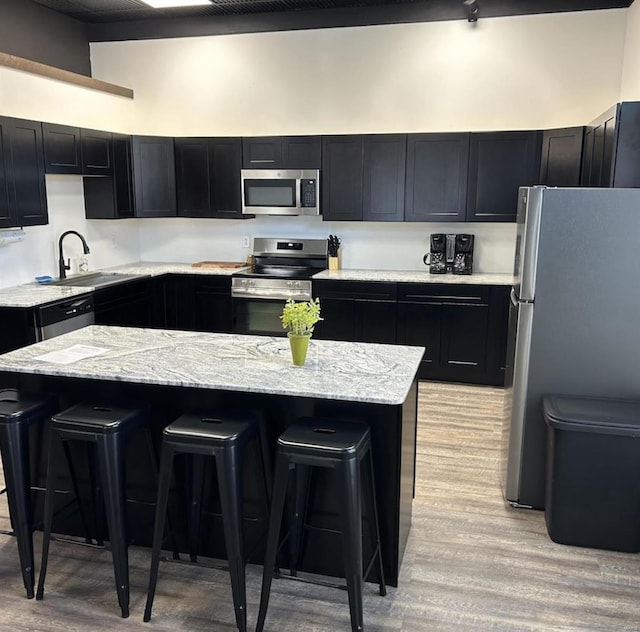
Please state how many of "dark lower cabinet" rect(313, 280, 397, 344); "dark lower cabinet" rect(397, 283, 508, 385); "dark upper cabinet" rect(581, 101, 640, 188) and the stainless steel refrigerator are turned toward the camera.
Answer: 2

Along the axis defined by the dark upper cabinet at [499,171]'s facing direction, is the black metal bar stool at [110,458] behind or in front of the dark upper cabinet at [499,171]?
in front

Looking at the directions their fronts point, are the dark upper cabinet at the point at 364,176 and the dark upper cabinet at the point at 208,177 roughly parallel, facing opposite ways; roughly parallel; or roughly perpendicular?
roughly parallel

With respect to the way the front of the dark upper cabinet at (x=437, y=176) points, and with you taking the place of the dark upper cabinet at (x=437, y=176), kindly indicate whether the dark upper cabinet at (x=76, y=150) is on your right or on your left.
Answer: on your right

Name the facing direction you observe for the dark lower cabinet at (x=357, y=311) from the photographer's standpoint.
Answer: facing the viewer

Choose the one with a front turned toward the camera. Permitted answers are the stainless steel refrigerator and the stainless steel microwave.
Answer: the stainless steel microwave

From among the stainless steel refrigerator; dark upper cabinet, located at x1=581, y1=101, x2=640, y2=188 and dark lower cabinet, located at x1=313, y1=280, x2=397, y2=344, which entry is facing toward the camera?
the dark lower cabinet

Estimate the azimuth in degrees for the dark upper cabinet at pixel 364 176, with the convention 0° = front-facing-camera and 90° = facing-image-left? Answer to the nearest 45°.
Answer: approximately 0°

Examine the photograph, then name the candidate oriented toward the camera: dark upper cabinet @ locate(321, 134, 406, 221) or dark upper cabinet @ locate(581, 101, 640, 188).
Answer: dark upper cabinet @ locate(321, 134, 406, 221)

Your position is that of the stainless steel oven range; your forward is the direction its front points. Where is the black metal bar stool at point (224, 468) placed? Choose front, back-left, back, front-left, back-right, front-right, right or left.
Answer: front

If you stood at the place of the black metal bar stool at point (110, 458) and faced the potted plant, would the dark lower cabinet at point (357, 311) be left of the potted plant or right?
left

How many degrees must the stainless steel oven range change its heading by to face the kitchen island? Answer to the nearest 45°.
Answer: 0° — it already faces it

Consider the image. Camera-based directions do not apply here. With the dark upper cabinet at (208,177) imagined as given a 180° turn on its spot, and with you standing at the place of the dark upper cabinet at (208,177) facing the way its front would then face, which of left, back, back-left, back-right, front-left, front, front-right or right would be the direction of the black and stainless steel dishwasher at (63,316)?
back-left

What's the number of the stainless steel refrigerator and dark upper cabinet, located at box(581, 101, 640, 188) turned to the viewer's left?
2

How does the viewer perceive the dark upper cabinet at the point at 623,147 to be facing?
facing to the left of the viewer

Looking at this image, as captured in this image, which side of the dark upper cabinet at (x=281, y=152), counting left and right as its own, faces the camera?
front
